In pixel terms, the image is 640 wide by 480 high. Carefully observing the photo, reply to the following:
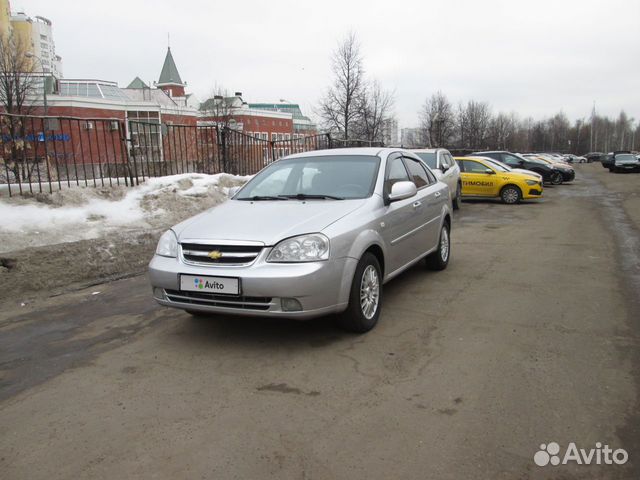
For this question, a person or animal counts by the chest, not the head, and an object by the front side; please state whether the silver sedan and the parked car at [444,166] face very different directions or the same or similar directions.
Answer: same or similar directions

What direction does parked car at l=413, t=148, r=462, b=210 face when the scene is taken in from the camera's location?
facing the viewer and to the left of the viewer

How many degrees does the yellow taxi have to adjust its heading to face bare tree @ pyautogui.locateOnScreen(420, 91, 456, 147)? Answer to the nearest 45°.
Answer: approximately 90° to its left

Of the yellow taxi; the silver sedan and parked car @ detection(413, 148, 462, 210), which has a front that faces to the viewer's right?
the yellow taxi

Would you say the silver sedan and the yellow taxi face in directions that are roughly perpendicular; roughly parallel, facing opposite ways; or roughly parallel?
roughly perpendicular

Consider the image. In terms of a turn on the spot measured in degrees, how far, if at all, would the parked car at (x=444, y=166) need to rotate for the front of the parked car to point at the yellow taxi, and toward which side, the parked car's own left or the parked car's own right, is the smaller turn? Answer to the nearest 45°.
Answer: approximately 180°

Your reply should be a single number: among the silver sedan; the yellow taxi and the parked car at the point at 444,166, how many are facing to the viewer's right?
1

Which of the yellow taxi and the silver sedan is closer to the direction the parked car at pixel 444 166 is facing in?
the silver sedan

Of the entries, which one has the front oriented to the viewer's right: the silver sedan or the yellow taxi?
the yellow taxi

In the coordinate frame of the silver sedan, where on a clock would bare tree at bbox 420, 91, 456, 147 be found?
The bare tree is roughly at 5 o'clock from the silver sedan.

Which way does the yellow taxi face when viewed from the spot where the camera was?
facing to the right of the viewer

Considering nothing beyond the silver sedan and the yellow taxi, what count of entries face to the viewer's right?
1

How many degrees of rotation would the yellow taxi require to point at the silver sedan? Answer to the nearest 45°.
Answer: approximately 90° to its right
